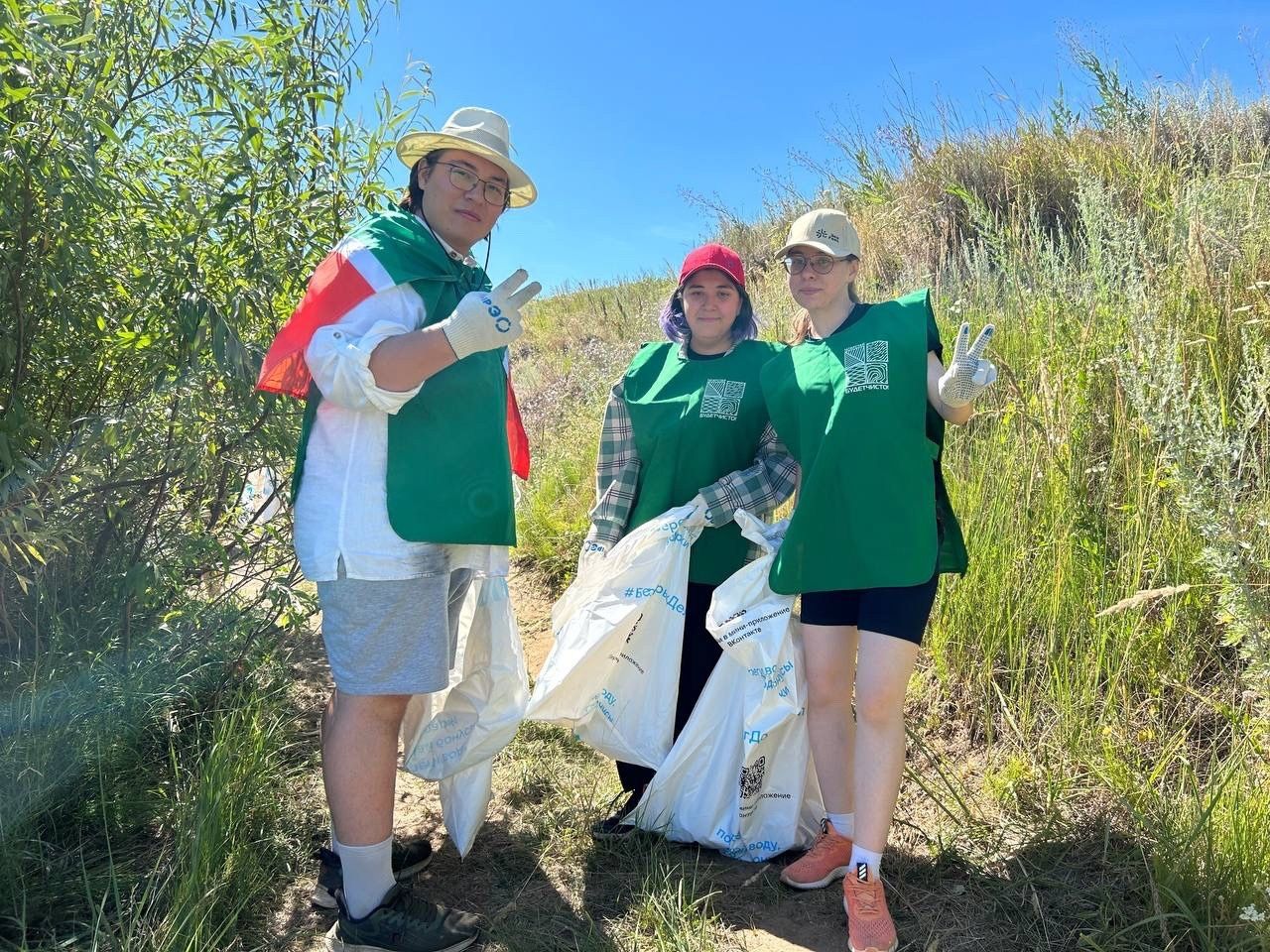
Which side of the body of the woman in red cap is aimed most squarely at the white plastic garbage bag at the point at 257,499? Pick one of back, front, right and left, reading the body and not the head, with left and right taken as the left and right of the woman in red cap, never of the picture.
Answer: right

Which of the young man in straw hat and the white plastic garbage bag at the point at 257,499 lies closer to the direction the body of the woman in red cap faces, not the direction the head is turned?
the young man in straw hat

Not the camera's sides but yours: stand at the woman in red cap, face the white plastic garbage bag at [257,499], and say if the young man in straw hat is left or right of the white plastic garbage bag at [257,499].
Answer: left

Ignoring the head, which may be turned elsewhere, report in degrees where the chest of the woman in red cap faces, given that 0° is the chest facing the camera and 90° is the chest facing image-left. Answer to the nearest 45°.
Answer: approximately 0°

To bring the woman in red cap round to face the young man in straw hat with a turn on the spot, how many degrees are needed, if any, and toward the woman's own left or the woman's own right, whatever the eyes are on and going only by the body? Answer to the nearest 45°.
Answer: approximately 45° to the woman's own right

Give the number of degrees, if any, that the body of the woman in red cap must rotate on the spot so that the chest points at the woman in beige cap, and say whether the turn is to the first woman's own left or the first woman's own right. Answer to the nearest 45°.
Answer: approximately 45° to the first woman's own left
